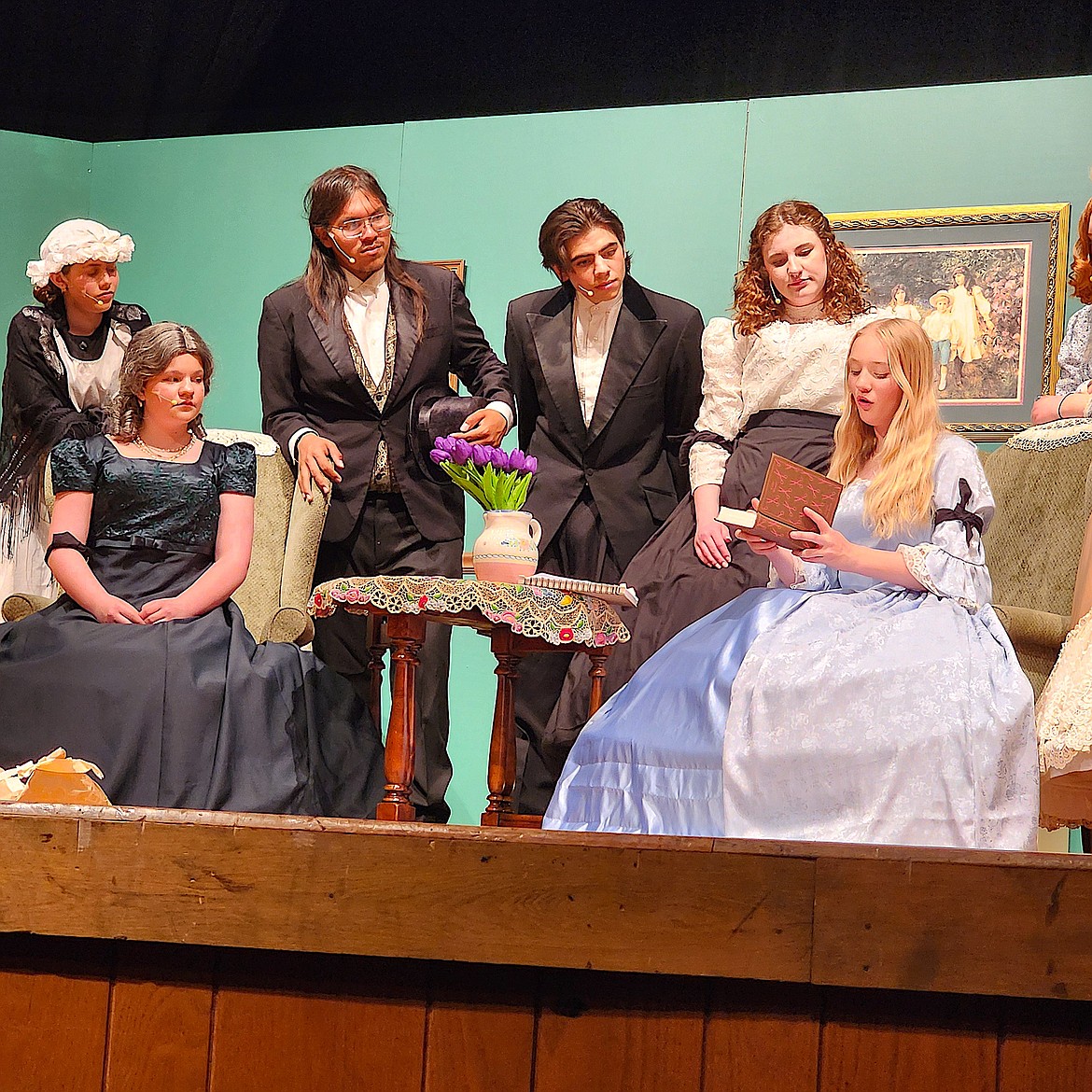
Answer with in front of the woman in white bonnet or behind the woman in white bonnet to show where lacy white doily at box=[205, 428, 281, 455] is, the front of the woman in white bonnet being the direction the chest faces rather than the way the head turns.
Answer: in front

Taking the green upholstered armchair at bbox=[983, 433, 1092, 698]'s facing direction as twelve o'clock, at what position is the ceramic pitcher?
The ceramic pitcher is roughly at 2 o'clock from the green upholstered armchair.

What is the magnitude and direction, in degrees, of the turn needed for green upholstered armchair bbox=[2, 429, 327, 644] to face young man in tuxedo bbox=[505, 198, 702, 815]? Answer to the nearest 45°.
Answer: approximately 90° to its left

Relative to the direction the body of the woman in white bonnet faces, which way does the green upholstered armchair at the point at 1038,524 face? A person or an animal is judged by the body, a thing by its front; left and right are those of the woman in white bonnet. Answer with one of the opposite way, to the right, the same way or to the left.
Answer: to the right

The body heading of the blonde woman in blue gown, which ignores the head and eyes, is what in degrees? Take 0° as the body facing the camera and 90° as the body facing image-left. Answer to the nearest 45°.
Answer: approximately 45°

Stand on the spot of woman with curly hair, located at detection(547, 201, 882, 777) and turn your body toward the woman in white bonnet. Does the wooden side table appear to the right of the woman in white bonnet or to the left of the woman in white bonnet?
left

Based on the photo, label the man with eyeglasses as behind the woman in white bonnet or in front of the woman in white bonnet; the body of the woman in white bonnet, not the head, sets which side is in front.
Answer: in front

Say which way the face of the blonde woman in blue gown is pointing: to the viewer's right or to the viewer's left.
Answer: to the viewer's left
